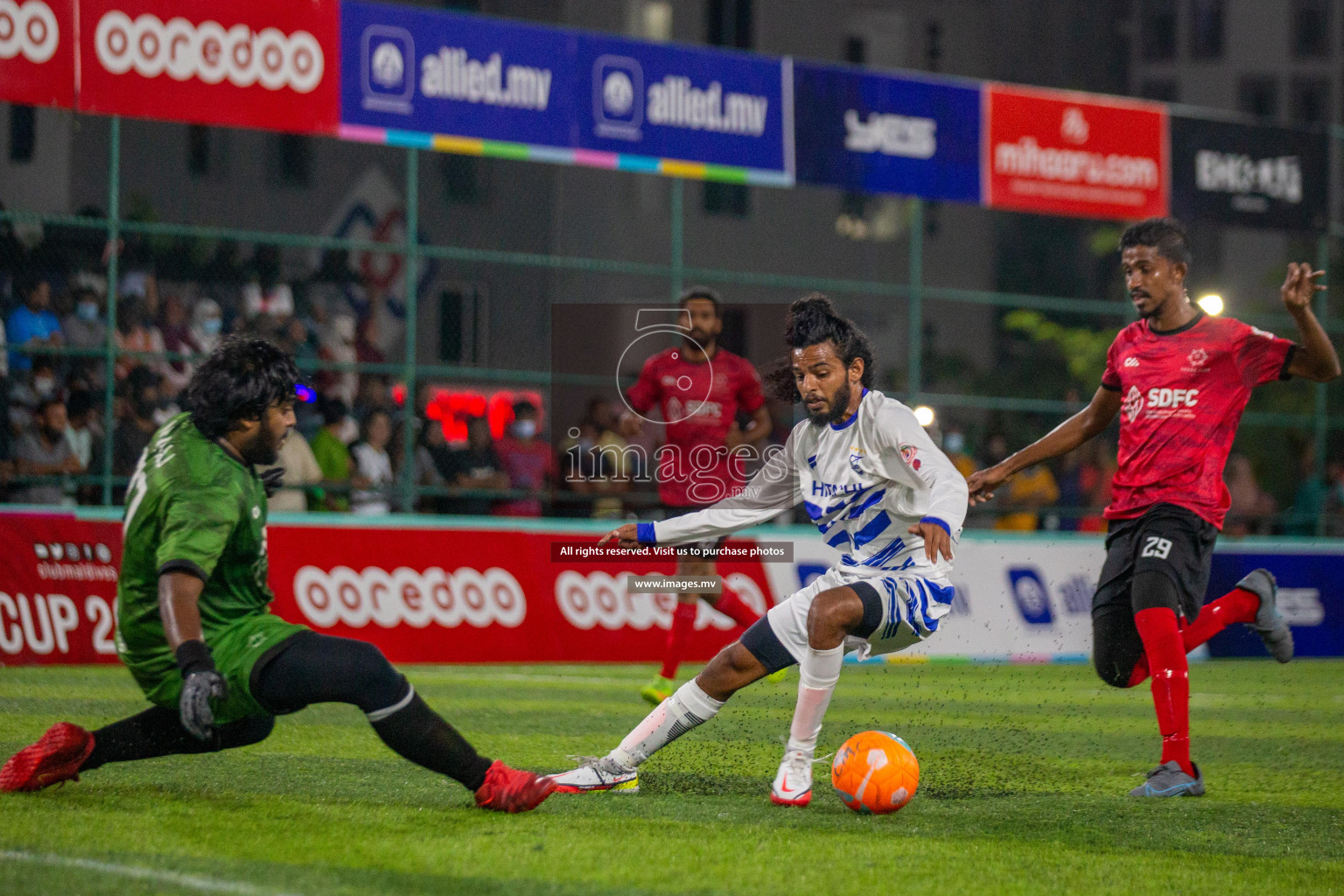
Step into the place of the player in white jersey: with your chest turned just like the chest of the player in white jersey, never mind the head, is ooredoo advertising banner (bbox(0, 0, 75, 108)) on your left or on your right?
on your right

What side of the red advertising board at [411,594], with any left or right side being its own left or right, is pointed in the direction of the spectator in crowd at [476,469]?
back

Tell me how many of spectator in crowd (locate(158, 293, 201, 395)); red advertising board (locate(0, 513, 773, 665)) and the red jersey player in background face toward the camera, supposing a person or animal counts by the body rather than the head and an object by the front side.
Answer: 3

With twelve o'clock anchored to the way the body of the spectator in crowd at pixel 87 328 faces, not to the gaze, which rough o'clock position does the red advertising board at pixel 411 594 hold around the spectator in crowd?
The red advertising board is roughly at 10 o'clock from the spectator in crowd.

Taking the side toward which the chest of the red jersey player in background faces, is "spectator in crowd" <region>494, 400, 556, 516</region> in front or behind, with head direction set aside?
behind

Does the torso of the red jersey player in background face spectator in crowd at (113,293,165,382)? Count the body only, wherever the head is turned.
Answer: no

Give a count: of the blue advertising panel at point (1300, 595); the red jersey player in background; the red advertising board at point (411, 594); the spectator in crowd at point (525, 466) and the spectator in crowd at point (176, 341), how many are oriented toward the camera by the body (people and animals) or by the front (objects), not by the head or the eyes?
5

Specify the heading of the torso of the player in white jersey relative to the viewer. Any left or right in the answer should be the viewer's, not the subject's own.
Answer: facing the viewer and to the left of the viewer

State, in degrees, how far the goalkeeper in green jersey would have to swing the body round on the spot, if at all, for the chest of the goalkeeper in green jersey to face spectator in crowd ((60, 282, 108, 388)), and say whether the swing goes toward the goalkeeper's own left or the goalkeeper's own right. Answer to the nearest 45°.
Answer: approximately 90° to the goalkeeper's own left

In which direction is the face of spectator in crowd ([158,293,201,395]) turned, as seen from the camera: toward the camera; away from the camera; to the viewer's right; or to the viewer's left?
toward the camera

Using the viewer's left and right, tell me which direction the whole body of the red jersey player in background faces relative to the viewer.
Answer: facing the viewer

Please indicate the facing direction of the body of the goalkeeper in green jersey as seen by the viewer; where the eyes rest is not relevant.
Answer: to the viewer's right

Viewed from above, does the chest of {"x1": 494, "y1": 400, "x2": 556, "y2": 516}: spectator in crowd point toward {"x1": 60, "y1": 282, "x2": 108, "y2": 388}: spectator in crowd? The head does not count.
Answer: no

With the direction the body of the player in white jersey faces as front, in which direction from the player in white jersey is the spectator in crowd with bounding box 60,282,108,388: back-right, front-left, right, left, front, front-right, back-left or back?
right

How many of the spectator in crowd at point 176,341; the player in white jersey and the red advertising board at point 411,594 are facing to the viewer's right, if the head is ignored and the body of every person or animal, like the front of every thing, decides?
0

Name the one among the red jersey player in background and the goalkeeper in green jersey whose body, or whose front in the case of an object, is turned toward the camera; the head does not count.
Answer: the red jersey player in background

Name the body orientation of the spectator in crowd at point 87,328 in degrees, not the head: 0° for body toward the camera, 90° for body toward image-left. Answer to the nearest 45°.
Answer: approximately 0°

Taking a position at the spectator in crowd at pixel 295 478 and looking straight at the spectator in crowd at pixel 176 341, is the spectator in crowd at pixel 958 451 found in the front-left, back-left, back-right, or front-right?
back-right

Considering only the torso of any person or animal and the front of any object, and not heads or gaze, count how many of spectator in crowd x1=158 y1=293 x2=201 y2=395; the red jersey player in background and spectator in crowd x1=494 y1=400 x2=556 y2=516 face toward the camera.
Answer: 3

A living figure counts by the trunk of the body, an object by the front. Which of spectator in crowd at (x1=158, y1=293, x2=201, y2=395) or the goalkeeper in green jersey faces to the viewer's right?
the goalkeeper in green jersey
